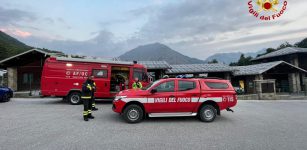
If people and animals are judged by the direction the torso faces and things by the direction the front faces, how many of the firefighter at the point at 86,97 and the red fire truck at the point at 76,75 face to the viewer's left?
0

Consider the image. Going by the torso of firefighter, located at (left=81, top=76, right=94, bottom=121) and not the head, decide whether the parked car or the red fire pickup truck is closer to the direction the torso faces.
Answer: the red fire pickup truck

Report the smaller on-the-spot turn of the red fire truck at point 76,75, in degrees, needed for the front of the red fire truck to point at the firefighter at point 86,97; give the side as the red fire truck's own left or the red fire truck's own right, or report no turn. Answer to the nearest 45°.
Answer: approximately 90° to the red fire truck's own right

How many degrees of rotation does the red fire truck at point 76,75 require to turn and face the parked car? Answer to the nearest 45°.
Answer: approximately 135° to its left

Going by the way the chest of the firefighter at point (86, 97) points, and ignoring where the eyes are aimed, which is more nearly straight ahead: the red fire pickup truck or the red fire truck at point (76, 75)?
the red fire pickup truck

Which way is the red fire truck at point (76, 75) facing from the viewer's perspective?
to the viewer's right
